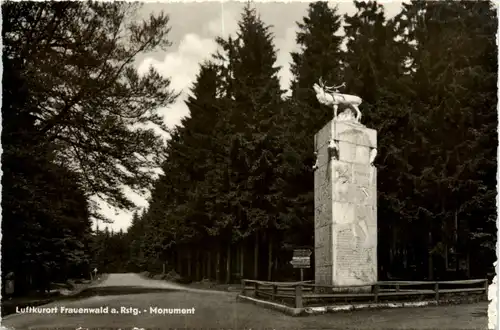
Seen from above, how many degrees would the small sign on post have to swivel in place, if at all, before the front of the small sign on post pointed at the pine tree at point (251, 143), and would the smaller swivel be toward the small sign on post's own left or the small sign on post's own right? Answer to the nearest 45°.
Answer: approximately 180°

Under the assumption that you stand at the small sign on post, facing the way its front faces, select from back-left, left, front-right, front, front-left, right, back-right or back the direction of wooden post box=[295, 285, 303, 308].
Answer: front

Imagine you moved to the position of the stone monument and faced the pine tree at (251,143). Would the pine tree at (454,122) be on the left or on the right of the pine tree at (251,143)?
right

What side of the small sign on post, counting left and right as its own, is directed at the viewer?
front

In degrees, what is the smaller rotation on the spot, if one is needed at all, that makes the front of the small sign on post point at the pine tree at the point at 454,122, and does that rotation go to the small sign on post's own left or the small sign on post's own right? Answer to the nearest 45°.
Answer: approximately 135° to the small sign on post's own left

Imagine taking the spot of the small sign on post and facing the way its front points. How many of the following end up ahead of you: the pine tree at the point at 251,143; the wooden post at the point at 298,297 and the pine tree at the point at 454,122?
1

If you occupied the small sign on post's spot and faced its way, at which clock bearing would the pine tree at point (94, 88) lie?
The pine tree is roughly at 3 o'clock from the small sign on post.

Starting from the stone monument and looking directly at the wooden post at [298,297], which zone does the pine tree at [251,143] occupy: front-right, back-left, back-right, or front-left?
back-right
